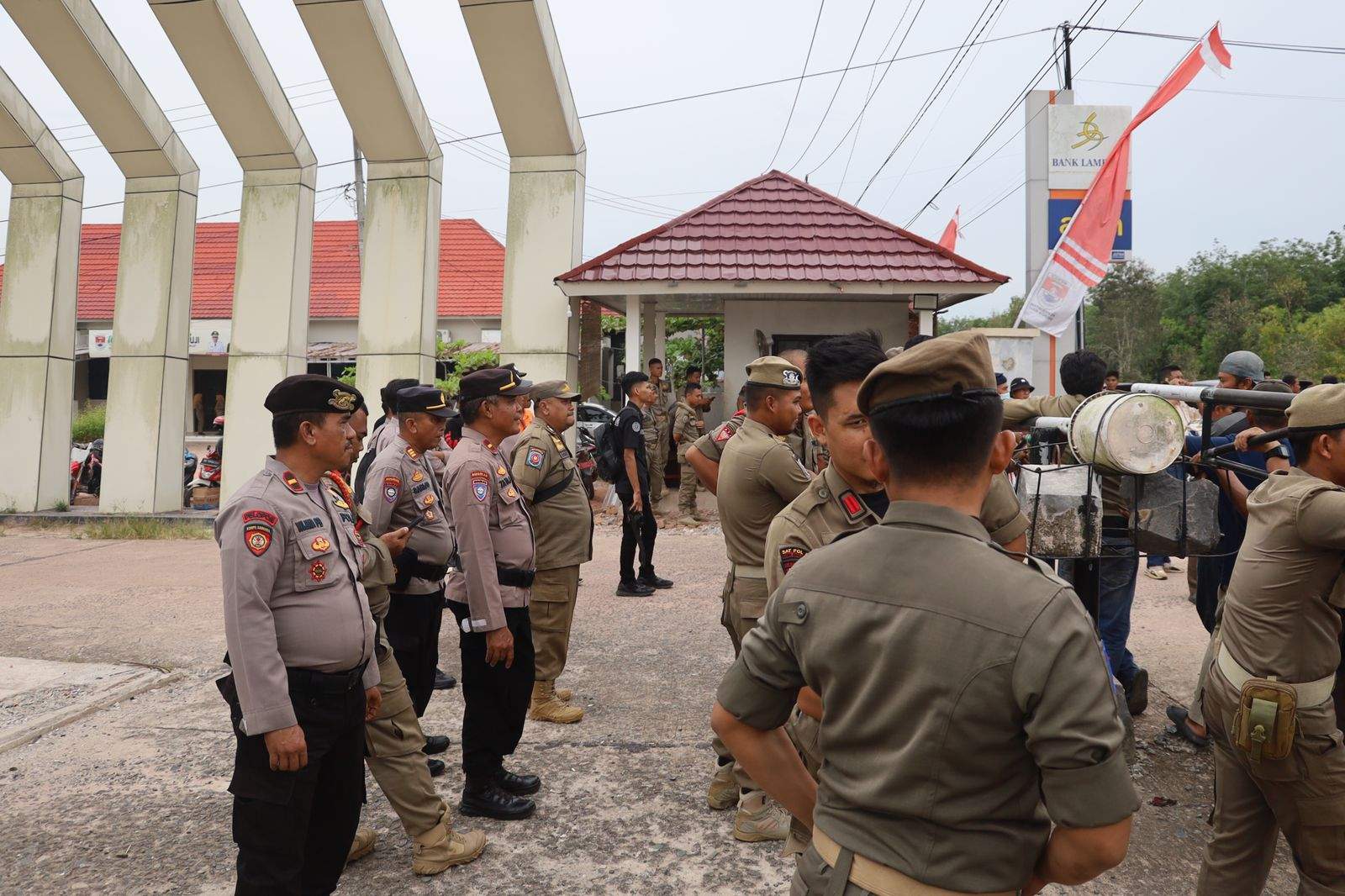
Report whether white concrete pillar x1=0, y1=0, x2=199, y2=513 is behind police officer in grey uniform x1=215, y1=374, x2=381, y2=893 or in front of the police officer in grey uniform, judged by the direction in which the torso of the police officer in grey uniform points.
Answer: behind

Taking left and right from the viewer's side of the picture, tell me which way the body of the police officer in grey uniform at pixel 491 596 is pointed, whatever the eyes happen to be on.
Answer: facing to the right of the viewer

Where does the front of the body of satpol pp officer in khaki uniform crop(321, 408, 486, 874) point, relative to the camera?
to the viewer's right

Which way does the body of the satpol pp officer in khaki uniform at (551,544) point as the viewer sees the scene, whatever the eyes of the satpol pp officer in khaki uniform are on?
to the viewer's right

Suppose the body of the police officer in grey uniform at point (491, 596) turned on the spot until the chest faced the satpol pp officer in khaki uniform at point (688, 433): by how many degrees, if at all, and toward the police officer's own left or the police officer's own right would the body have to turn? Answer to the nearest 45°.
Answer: approximately 90° to the police officer's own left

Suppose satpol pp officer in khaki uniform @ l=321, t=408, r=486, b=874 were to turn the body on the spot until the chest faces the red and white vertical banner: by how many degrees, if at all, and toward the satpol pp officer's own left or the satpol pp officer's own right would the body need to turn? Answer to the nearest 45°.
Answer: approximately 45° to the satpol pp officer's own left

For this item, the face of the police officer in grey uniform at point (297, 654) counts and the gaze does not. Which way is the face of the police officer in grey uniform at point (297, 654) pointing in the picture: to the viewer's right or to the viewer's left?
to the viewer's right

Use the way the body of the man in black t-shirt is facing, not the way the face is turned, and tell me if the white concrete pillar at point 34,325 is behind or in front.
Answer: behind

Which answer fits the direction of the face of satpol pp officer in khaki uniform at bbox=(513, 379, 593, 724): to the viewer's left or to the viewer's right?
to the viewer's right
